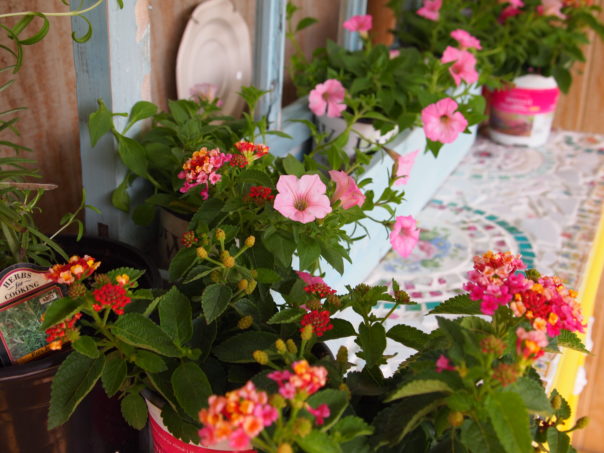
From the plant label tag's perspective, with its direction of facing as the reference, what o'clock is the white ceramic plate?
The white ceramic plate is roughly at 7 o'clock from the plant label tag.

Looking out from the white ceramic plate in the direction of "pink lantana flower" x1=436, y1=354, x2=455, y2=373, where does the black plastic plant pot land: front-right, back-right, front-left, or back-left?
front-right

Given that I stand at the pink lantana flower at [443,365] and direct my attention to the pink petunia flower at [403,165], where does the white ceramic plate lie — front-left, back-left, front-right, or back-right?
front-left

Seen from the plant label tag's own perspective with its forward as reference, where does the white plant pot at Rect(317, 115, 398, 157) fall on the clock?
The white plant pot is roughly at 8 o'clock from the plant label tag.

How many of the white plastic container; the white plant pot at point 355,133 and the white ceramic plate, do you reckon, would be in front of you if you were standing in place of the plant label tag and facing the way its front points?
0

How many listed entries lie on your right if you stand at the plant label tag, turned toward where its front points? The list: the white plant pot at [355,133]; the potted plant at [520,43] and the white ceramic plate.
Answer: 0

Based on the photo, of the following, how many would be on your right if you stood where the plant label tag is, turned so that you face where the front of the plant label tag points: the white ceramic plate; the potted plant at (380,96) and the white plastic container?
0

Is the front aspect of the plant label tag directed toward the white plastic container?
no

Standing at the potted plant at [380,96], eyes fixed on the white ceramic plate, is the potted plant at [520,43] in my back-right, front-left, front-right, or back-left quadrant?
back-right

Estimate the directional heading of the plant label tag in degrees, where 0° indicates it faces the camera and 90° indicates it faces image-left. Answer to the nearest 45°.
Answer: approximately 0°

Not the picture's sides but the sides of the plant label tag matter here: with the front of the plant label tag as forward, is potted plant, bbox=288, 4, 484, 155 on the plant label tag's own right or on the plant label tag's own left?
on the plant label tag's own left
